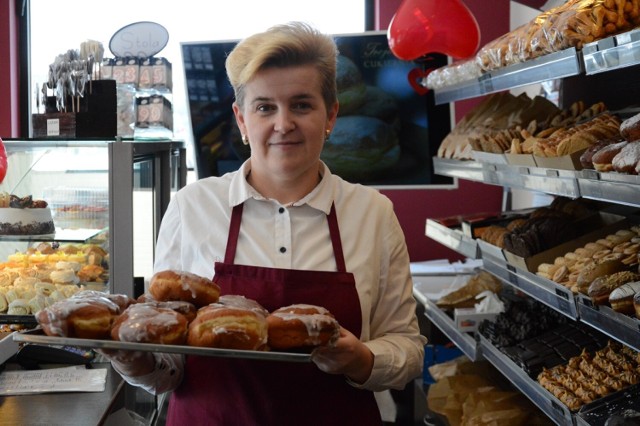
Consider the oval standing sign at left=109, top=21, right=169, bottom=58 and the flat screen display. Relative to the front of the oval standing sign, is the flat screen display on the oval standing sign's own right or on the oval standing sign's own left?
on the oval standing sign's own left

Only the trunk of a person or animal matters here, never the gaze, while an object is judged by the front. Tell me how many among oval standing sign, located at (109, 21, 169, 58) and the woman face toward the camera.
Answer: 2

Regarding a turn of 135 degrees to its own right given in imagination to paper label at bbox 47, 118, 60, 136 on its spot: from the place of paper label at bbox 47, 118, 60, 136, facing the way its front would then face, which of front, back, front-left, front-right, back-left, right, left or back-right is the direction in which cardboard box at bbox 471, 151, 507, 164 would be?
back-right

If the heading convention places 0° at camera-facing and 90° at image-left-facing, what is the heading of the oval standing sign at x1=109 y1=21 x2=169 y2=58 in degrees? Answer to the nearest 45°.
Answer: approximately 0°
